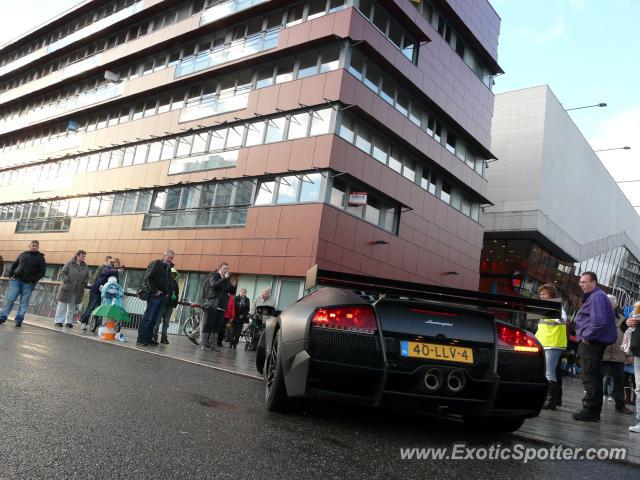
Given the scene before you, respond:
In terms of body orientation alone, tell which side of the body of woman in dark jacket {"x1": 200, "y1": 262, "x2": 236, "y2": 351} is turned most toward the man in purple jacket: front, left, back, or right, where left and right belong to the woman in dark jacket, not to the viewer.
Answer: front

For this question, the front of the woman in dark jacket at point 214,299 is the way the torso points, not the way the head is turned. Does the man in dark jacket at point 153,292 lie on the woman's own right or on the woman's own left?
on the woman's own right

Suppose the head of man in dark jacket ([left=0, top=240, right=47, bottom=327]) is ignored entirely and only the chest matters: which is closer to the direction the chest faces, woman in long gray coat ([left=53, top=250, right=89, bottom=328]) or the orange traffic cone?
the orange traffic cone

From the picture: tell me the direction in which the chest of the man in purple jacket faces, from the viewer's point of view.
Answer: to the viewer's left

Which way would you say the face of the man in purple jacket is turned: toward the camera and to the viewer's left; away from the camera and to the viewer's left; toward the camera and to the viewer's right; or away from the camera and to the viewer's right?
toward the camera and to the viewer's left

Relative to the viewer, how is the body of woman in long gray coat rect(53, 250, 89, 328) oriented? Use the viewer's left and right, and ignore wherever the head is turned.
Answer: facing the viewer and to the right of the viewer
